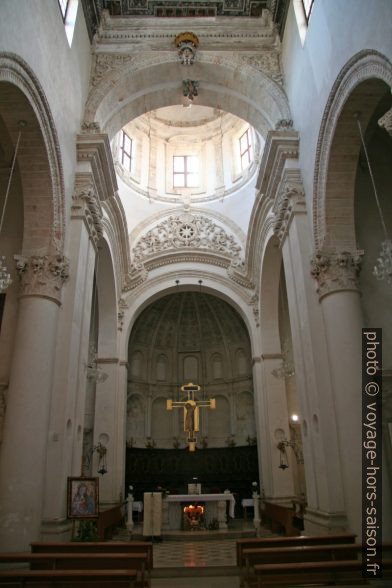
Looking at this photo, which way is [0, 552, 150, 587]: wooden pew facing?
away from the camera

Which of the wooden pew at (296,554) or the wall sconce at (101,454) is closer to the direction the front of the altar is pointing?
the wooden pew

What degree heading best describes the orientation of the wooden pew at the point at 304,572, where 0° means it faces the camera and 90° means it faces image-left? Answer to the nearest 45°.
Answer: approximately 180°

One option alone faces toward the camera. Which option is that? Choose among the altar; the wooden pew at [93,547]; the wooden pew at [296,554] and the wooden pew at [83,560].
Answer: the altar

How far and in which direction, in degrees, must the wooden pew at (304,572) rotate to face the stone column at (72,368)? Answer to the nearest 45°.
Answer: approximately 45° to its left

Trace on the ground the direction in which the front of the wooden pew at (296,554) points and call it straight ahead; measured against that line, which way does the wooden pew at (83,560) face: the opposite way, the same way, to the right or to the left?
the same way

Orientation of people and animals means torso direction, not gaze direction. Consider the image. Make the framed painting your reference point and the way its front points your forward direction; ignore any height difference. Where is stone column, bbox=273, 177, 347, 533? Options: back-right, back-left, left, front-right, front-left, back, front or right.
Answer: left

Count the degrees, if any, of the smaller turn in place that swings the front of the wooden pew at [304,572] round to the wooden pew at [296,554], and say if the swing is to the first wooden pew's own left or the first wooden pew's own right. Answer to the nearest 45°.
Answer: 0° — it already faces it

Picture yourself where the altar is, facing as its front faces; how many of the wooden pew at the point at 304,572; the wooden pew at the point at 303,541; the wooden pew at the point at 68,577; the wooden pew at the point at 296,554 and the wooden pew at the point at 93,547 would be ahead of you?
5

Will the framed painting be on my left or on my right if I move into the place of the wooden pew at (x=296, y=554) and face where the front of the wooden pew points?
on my left

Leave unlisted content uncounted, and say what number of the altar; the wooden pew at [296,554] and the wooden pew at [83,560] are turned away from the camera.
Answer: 2

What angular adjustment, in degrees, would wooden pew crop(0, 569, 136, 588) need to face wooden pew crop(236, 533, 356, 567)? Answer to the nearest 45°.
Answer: approximately 90° to its right

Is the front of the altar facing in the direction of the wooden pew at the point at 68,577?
yes

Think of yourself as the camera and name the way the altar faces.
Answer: facing the viewer

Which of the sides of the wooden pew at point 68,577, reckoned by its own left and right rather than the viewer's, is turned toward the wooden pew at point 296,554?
right

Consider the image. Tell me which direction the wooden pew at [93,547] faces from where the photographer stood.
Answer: facing away from the viewer

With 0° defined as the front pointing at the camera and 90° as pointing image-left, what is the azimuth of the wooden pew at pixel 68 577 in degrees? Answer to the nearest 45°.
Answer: approximately 180°

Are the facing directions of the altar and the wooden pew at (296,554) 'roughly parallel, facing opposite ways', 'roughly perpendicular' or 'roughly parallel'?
roughly parallel, facing opposite ways

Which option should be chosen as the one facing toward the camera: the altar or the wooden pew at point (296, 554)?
the altar
